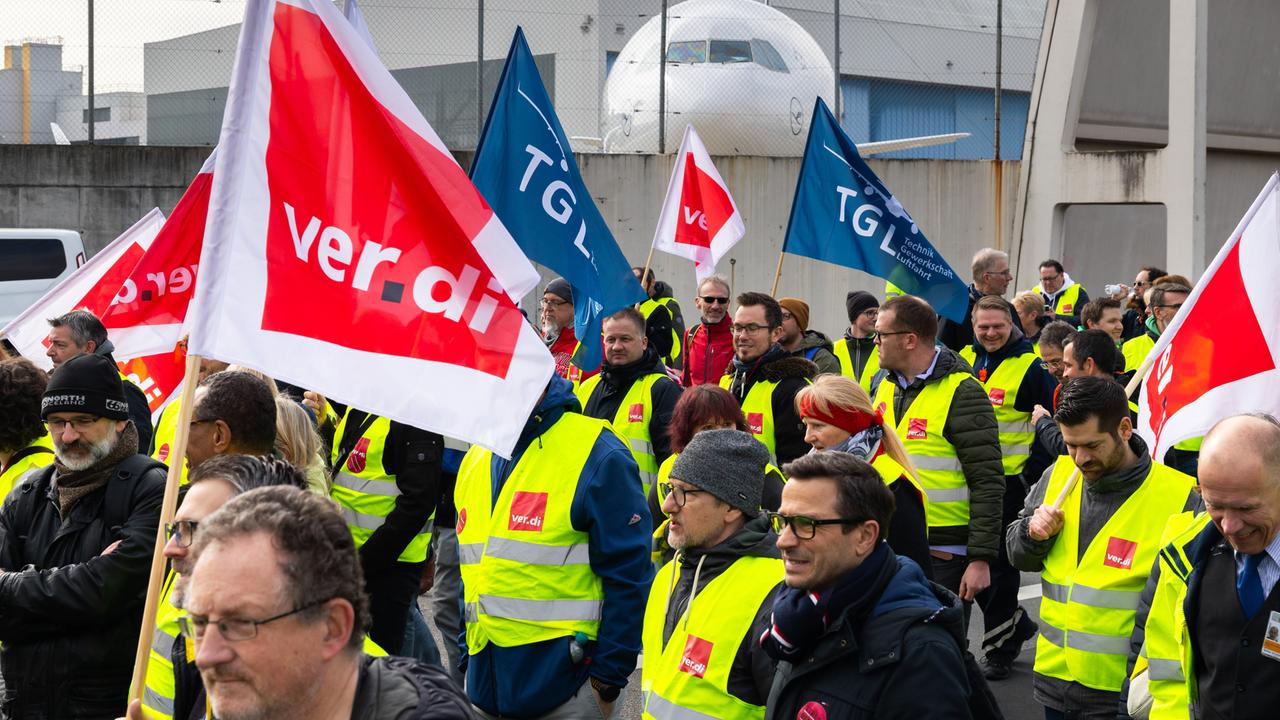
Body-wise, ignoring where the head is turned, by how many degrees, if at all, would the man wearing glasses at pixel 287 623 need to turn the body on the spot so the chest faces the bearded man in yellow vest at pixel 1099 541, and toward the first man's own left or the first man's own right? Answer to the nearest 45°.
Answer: approximately 180°

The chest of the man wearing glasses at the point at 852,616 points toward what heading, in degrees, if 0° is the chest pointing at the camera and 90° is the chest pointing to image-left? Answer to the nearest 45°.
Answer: approximately 45°

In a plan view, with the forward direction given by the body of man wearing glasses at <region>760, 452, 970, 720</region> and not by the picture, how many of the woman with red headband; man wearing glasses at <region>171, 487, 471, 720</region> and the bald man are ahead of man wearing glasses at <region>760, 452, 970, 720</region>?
1

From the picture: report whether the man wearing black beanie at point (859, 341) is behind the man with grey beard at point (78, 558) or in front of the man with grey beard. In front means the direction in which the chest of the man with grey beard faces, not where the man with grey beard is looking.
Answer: behind

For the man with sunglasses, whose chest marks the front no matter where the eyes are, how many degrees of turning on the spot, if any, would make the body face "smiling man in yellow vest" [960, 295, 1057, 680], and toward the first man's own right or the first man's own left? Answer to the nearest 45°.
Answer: approximately 45° to the first man's own left

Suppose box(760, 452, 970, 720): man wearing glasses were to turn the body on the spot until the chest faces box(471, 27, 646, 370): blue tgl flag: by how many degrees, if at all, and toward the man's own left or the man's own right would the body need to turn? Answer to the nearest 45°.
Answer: approximately 90° to the man's own right

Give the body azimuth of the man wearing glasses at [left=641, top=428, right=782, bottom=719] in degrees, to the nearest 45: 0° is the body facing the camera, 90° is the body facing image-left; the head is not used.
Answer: approximately 45°

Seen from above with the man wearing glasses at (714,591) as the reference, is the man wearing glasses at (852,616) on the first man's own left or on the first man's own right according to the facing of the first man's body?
on the first man's own left

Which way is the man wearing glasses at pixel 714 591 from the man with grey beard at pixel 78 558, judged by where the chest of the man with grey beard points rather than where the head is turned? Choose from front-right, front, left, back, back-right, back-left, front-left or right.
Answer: left

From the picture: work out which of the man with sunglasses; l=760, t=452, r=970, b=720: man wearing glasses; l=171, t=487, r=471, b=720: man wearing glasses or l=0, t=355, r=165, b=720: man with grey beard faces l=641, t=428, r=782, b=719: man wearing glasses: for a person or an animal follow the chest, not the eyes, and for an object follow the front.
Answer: the man with sunglasses

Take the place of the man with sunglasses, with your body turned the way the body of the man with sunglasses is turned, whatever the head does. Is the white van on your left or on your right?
on your right
